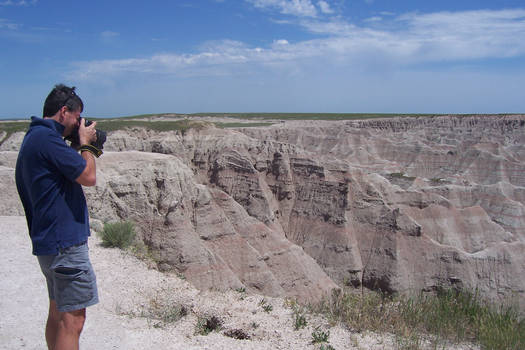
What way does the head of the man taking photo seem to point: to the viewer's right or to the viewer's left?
to the viewer's right

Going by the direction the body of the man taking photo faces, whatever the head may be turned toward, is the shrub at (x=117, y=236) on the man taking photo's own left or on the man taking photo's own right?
on the man taking photo's own left

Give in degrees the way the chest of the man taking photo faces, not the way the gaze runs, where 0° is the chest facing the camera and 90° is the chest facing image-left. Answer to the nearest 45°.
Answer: approximately 270°

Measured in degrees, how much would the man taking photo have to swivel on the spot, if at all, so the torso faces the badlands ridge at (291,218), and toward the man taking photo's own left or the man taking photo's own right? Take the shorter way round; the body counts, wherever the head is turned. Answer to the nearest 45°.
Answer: approximately 45° to the man taking photo's own left
